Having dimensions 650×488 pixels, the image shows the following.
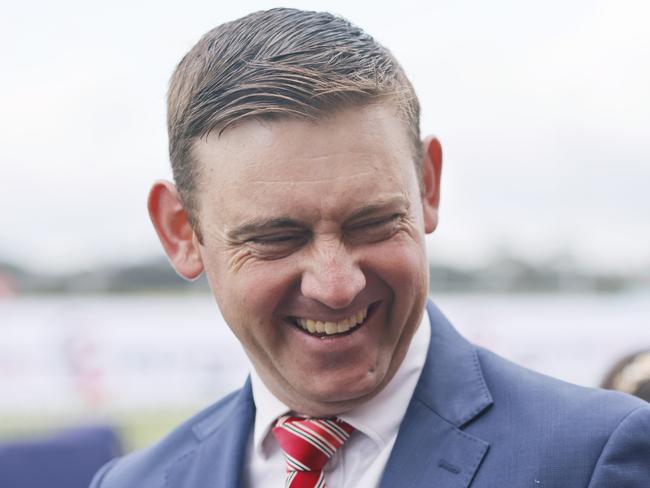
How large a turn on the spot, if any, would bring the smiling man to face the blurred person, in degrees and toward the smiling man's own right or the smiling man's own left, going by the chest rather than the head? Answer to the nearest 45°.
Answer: approximately 135° to the smiling man's own left

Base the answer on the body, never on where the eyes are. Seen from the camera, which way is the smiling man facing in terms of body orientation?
toward the camera
